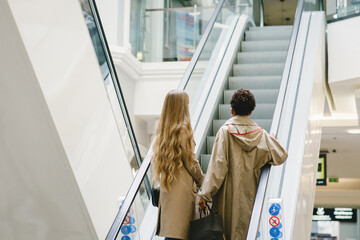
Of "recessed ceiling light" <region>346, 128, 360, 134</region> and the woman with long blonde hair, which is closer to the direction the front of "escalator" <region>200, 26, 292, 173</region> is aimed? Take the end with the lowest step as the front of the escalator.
the woman with long blonde hair

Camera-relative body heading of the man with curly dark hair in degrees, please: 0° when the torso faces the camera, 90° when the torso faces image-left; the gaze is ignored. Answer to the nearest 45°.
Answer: approximately 180°

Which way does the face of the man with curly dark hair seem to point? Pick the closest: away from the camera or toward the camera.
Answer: away from the camera

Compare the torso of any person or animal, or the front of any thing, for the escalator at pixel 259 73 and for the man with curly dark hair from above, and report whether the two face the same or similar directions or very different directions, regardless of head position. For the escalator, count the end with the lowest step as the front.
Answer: very different directions

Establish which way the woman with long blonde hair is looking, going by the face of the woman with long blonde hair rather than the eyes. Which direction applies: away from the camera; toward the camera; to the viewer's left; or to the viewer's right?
away from the camera
